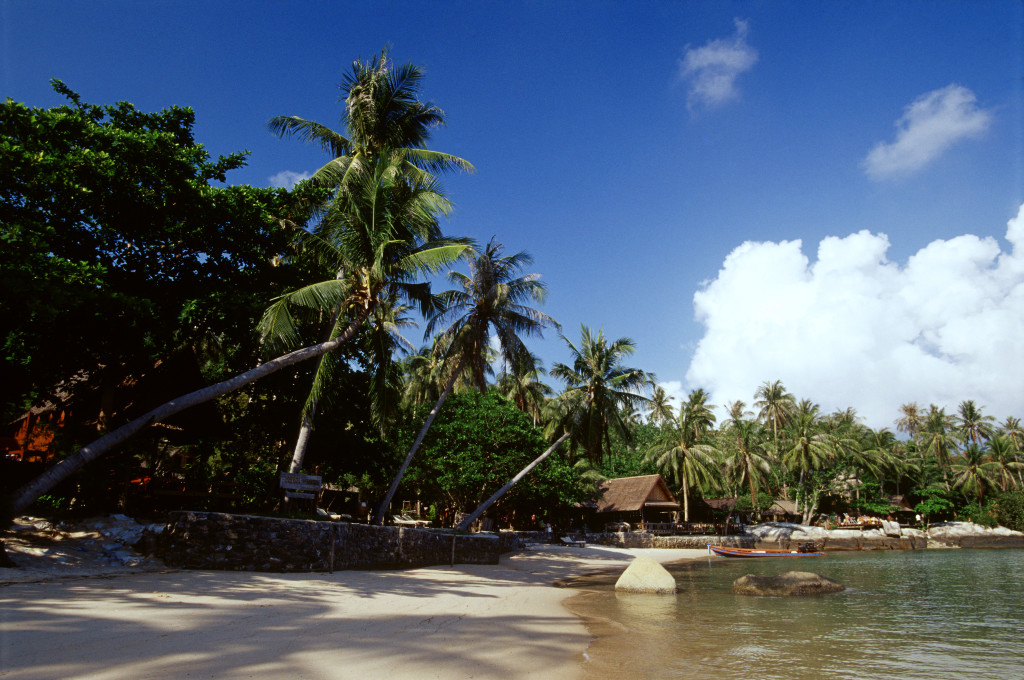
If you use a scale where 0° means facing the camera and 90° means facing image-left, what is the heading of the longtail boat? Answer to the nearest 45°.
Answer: approximately 90°

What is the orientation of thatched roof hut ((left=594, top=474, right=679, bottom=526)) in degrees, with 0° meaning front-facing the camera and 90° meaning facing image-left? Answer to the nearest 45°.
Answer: approximately 315°

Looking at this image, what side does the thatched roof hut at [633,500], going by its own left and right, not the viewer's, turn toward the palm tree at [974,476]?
left

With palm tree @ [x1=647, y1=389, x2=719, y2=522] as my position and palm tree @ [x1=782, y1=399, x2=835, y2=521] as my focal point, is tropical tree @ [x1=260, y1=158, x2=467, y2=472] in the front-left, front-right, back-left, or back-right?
back-right

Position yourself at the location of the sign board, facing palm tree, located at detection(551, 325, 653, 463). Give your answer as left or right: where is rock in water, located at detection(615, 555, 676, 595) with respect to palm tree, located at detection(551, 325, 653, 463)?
right

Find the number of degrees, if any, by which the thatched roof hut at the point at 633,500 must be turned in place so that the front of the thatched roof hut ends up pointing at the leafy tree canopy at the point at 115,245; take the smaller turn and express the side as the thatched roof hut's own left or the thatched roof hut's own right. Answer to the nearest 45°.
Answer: approximately 45° to the thatched roof hut's own right

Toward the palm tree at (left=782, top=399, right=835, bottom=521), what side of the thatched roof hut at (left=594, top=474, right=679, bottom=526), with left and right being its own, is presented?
left
